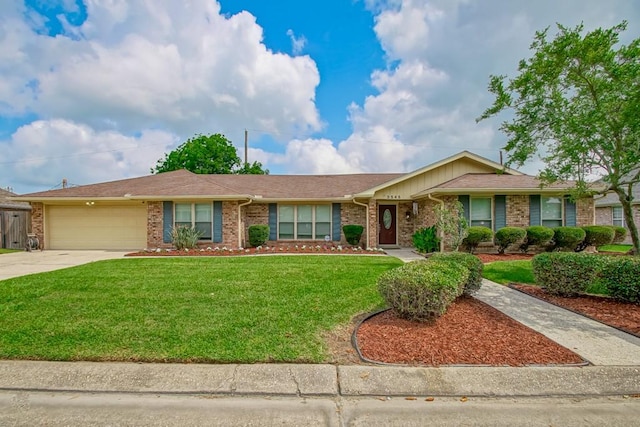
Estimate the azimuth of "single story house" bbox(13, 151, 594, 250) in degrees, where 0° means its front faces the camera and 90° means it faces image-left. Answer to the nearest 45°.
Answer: approximately 0°

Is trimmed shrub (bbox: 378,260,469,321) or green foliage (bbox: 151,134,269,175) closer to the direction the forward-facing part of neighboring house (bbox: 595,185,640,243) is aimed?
the trimmed shrub

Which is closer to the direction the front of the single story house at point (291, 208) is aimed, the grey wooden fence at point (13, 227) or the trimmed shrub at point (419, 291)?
the trimmed shrub

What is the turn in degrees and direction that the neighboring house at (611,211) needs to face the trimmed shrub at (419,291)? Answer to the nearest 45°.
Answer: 0° — it already faces it

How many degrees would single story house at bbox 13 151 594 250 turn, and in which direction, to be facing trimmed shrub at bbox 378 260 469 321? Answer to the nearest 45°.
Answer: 0° — it already faces it

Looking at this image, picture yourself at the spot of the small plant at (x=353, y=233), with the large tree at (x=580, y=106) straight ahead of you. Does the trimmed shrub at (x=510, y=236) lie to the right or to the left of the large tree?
left

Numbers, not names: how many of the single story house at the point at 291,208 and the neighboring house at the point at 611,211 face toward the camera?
2
